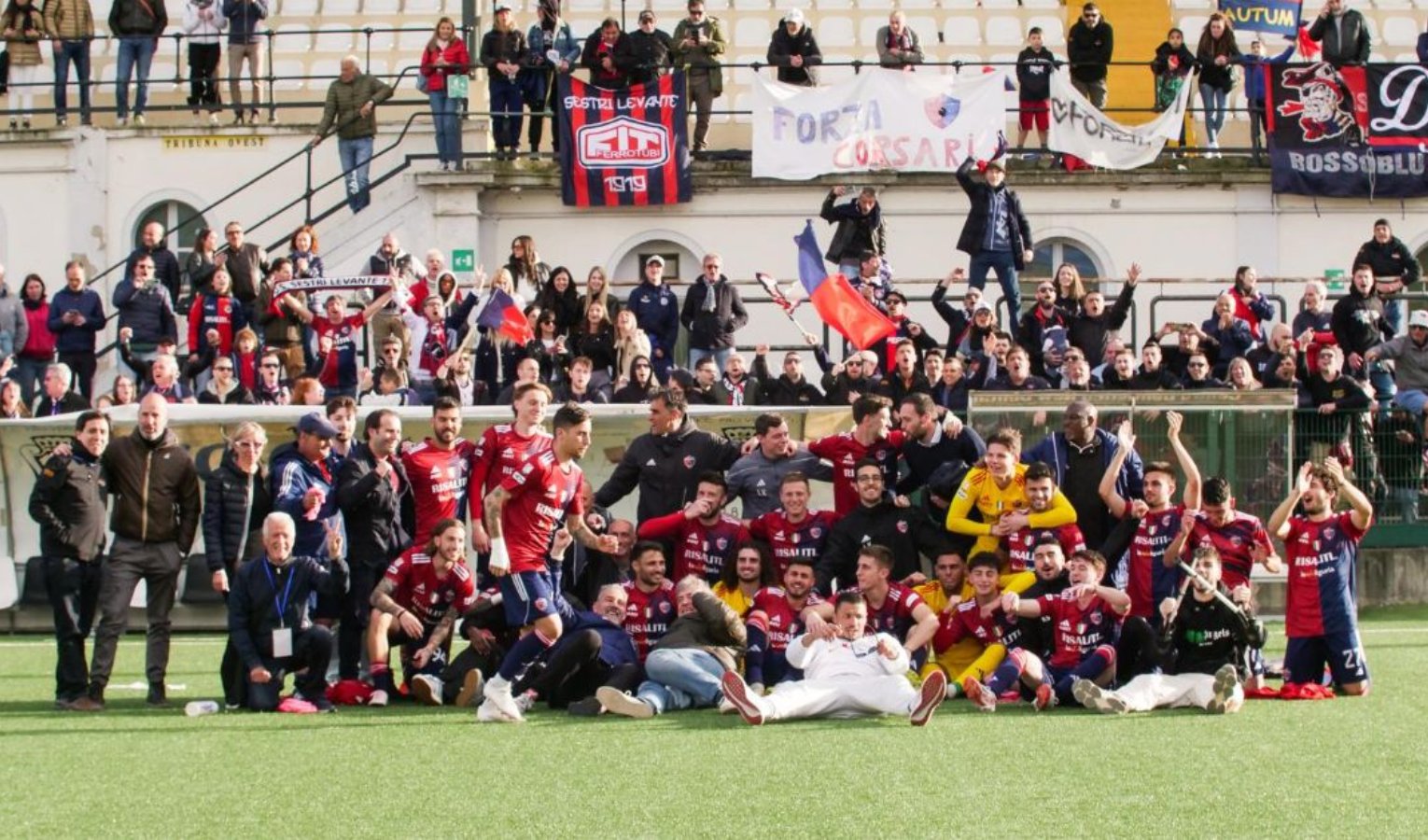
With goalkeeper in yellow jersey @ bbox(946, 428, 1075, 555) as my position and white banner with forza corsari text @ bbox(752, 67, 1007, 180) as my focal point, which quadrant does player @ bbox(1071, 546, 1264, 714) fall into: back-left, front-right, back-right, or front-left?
back-right

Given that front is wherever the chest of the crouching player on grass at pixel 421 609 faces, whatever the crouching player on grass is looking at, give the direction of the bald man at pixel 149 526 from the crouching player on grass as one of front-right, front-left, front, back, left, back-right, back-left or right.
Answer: right

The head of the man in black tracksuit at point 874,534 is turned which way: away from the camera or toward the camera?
toward the camera

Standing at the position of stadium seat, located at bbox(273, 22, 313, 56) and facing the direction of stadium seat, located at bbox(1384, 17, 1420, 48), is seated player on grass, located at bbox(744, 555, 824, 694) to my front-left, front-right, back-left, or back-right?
front-right

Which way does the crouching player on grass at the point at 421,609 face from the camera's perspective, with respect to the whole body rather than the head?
toward the camera

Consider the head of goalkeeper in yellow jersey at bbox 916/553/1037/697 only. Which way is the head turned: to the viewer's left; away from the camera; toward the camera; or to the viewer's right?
toward the camera

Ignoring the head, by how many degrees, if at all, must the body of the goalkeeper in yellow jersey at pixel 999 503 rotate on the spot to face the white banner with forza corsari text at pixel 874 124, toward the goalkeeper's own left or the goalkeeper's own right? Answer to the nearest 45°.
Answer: approximately 180°

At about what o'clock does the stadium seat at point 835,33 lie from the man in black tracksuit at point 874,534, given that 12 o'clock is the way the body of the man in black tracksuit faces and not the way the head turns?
The stadium seat is roughly at 6 o'clock from the man in black tracksuit.

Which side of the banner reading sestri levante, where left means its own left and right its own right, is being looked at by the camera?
front

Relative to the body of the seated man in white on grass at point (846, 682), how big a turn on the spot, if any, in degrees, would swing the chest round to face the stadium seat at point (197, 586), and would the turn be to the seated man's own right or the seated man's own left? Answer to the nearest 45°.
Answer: approximately 135° to the seated man's own right

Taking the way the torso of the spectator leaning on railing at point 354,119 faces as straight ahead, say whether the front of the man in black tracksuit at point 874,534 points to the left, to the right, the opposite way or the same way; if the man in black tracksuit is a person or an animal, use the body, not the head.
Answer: the same way

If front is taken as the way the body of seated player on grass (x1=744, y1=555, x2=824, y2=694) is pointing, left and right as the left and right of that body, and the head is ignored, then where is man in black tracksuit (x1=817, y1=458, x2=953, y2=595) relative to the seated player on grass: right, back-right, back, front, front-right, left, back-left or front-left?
back-left

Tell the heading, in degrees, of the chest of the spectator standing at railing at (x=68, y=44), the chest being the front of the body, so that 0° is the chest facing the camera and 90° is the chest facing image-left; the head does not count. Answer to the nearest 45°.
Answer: approximately 0°

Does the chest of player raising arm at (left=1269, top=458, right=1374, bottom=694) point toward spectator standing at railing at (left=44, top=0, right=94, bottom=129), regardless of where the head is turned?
no

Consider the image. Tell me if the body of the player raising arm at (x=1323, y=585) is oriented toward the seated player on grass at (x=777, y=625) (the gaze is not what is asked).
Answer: no
